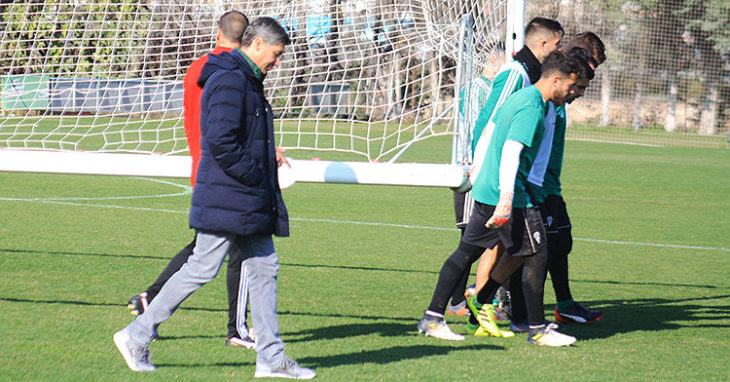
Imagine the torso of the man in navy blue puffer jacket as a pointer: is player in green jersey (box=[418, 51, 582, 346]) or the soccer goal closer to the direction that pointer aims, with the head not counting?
the player in green jersey

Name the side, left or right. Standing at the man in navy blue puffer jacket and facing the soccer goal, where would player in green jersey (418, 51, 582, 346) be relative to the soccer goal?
right

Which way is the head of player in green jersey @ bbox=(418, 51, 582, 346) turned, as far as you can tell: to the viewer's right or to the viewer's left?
to the viewer's right

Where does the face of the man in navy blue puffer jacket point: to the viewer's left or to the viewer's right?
to the viewer's right

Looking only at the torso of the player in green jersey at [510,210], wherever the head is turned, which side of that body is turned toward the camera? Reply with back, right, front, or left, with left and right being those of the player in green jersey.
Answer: right

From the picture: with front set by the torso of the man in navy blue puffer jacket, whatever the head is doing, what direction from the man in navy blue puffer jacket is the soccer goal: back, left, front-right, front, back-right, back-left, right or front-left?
left

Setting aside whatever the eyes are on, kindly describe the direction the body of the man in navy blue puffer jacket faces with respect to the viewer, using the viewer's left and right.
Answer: facing to the right of the viewer
